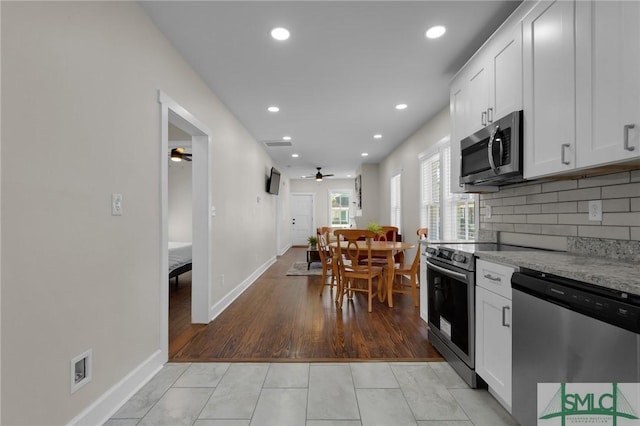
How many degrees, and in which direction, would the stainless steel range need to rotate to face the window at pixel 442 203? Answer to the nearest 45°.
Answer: approximately 135° to its right

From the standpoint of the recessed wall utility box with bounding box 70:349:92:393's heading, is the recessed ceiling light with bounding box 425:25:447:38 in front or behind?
in front

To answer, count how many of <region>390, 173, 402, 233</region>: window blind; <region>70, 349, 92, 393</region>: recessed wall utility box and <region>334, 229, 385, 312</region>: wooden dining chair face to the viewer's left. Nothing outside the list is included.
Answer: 1

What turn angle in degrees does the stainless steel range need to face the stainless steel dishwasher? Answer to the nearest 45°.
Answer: approximately 90° to its left

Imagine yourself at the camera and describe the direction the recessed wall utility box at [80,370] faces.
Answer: facing the viewer and to the right of the viewer

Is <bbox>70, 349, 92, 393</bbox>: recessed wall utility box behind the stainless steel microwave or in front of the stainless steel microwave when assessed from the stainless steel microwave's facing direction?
in front

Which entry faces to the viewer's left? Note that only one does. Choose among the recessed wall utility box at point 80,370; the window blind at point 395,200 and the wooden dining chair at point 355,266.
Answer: the window blind

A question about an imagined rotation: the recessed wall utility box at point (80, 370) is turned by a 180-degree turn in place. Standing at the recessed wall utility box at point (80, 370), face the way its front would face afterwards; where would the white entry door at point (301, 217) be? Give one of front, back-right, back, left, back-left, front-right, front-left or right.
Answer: right

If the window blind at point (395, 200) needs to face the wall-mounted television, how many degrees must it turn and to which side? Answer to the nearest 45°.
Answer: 0° — it already faces it

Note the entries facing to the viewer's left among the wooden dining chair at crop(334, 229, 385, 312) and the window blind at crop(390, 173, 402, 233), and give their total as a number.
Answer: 1

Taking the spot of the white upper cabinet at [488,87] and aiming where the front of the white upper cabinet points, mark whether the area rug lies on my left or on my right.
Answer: on my right

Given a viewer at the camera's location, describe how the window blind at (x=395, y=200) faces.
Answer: facing to the left of the viewer
